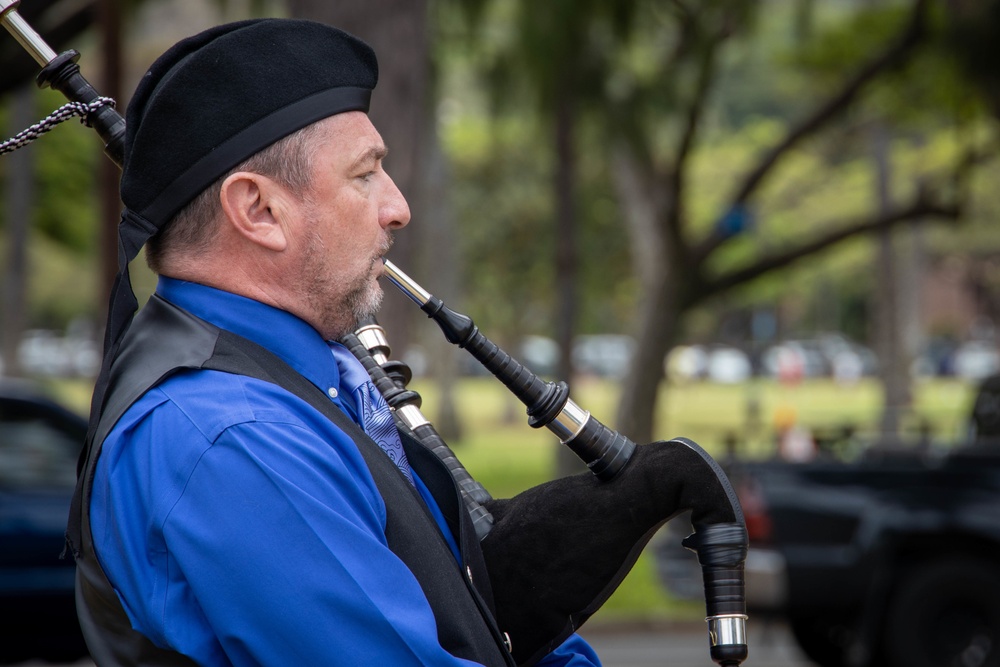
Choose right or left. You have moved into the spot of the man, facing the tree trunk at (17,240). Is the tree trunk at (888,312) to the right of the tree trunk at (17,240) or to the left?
right

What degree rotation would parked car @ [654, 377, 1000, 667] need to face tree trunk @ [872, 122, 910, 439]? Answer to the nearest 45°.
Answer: approximately 90° to its left

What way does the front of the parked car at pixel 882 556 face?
to the viewer's right

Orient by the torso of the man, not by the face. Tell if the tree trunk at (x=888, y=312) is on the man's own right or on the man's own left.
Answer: on the man's own left

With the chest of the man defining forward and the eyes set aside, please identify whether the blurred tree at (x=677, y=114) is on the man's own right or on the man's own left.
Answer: on the man's own left

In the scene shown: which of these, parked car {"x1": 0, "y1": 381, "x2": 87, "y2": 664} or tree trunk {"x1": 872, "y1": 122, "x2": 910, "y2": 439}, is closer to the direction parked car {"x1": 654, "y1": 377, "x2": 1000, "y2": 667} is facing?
the tree trunk

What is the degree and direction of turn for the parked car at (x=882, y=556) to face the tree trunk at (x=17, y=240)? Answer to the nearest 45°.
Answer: approximately 135° to its left

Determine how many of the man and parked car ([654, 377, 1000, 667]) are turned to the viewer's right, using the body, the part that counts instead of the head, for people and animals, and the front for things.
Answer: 2

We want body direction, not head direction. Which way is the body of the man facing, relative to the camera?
to the viewer's right

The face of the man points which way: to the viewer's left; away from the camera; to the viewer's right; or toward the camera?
to the viewer's right

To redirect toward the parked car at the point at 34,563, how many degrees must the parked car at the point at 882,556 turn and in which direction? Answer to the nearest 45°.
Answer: approximately 180°
